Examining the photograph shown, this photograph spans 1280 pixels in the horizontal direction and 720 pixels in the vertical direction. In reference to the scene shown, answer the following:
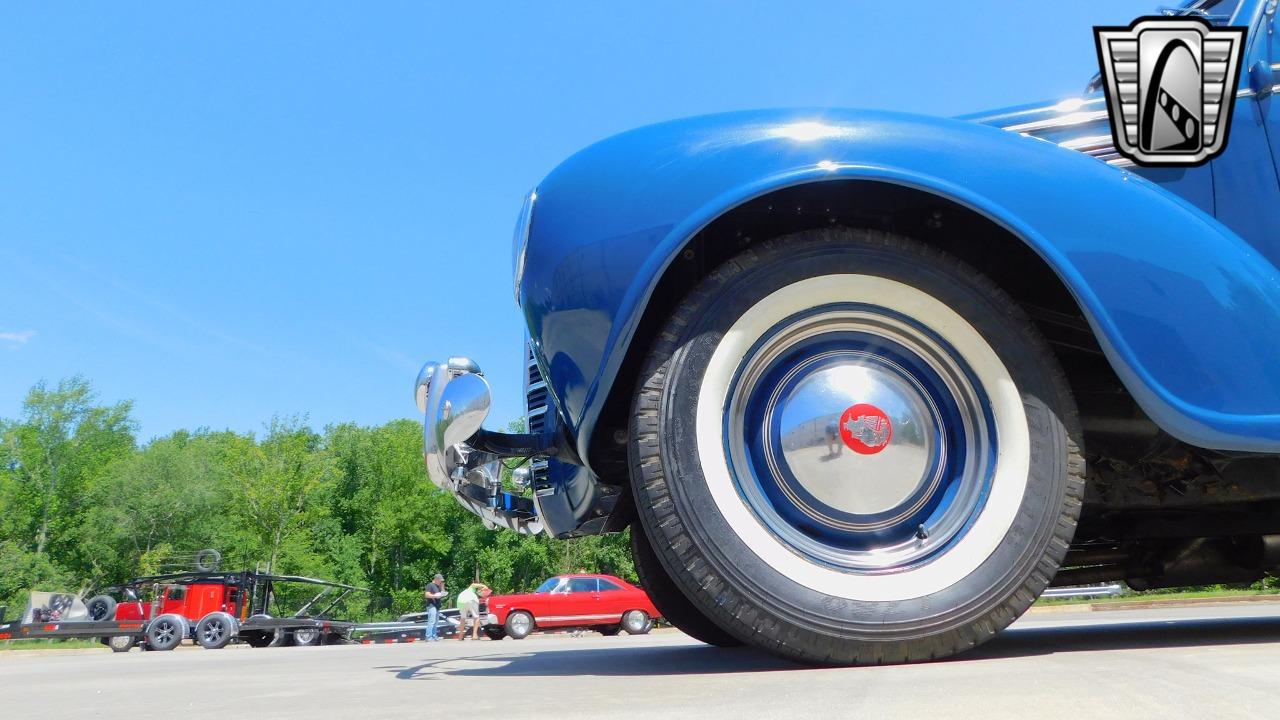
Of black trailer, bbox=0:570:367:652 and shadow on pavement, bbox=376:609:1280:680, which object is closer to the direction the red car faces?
the black trailer

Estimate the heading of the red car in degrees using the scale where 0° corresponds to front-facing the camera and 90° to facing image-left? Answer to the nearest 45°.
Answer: approximately 90°

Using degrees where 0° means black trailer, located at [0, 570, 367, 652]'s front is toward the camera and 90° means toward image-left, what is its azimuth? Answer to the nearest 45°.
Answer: approximately 90°

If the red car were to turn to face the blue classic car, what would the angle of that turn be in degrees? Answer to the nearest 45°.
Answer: approximately 90° to its left

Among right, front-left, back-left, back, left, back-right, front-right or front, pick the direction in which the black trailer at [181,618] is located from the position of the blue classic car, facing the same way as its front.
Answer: front-right

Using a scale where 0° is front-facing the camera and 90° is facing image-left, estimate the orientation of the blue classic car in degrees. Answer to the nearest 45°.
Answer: approximately 90°

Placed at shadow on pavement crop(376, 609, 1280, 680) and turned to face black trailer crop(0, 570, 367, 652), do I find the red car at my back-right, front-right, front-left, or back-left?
front-right

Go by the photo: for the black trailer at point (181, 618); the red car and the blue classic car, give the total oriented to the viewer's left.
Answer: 3

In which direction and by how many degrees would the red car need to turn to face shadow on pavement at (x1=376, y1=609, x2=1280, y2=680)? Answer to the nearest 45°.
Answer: approximately 90° to its left

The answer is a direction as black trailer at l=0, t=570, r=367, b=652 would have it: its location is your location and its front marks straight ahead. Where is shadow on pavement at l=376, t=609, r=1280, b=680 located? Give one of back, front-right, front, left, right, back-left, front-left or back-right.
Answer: left

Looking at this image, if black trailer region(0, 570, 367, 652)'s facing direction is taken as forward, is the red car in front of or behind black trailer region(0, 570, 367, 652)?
behind

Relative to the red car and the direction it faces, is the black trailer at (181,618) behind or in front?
in front

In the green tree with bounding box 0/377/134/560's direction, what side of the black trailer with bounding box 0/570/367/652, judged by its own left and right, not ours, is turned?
right

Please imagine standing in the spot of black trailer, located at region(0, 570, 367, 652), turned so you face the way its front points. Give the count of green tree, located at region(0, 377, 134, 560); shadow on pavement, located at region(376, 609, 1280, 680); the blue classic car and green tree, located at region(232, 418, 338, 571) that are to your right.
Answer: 2
